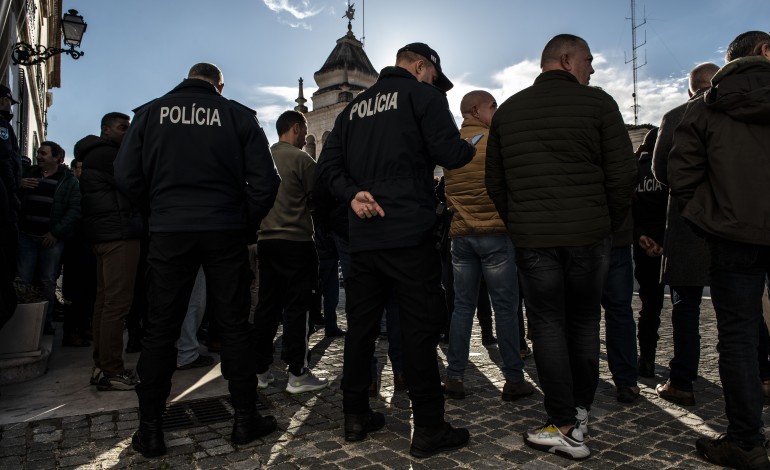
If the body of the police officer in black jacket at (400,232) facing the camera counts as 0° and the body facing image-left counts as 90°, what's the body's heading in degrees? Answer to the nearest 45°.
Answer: approximately 225°

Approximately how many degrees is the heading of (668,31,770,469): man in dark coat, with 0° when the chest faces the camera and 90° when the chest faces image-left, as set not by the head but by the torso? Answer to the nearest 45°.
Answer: approximately 135°

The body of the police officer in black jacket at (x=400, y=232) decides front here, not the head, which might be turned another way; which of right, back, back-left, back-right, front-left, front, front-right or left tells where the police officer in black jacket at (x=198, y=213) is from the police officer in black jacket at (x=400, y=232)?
back-left

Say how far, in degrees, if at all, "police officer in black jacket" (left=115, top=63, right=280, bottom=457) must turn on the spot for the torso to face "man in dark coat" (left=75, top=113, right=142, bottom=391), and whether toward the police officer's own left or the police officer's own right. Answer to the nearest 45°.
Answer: approximately 45° to the police officer's own left

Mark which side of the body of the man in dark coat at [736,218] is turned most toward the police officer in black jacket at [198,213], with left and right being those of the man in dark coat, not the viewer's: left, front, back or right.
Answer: left

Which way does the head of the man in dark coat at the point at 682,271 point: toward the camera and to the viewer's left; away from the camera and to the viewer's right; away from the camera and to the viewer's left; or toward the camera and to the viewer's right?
away from the camera and to the viewer's left

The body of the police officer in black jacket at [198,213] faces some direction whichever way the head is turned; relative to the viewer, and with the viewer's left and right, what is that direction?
facing away from the viewer

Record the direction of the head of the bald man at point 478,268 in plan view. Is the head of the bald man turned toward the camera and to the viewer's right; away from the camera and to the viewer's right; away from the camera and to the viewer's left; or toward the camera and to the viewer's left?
away from the camera and to the viewer's right

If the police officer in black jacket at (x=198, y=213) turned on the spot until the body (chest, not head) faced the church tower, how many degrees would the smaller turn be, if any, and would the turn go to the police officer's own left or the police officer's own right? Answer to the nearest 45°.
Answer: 0° — they already face it

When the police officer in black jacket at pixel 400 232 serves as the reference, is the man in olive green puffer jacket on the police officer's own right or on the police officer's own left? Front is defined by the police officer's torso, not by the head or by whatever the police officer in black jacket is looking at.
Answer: on the police officer's own right

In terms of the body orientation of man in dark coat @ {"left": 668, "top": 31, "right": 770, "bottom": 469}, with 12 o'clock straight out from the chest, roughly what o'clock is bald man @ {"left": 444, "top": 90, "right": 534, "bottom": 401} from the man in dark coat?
The bald man is roughly at 11 o'clock from the man in dark coat.
